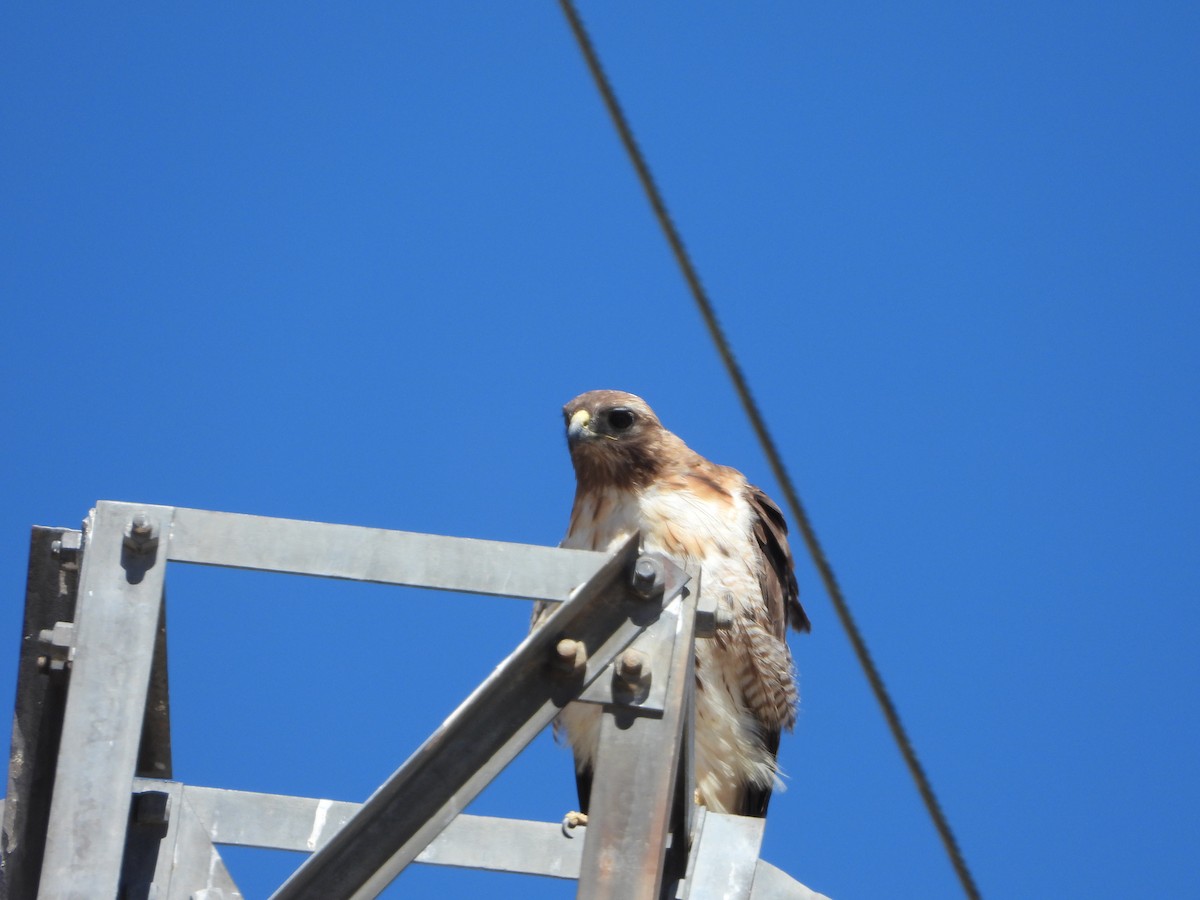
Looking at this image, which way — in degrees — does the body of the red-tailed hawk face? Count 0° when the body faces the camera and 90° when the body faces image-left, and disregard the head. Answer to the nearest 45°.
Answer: approximately 45°
